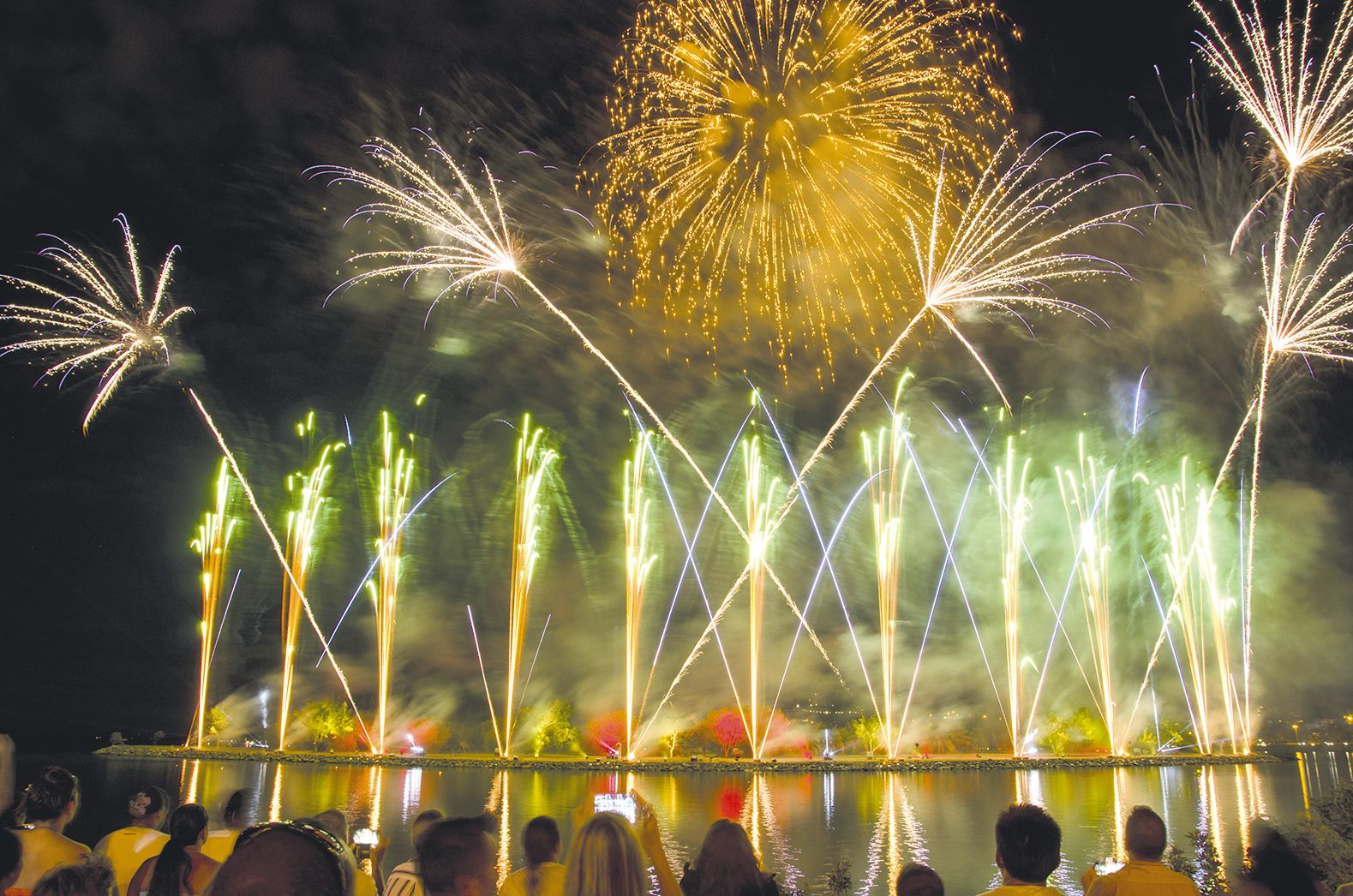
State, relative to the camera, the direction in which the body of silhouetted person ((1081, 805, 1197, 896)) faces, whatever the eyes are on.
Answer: away from the camera

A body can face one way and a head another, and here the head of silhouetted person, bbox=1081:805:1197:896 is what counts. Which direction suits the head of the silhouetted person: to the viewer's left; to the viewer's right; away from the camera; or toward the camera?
away from the camera
